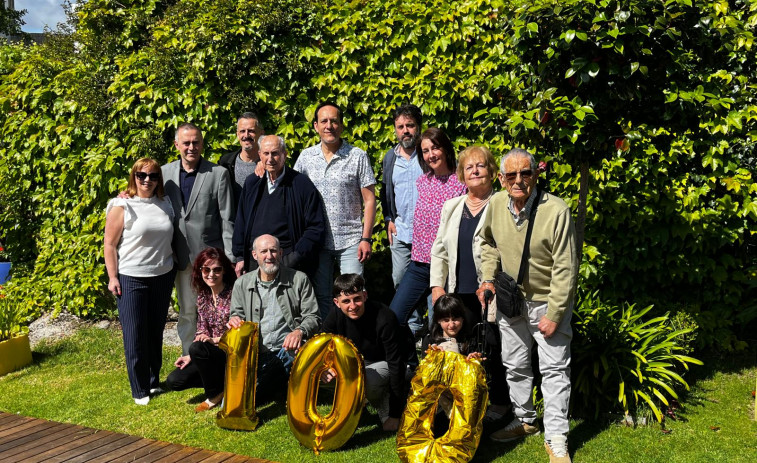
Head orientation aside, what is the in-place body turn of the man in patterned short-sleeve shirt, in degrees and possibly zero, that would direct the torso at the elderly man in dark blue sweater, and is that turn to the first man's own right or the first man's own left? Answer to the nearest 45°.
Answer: approximately 90° to the first man's own right

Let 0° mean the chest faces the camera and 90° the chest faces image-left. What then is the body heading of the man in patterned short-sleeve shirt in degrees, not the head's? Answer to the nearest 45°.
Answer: approximately 0°

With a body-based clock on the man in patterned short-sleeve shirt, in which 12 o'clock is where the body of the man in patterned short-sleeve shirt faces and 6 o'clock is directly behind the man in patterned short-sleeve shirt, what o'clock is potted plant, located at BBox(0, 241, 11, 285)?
The potted plant is roughly at 4 o'clock from the man in patterned short-sleeve shirt.

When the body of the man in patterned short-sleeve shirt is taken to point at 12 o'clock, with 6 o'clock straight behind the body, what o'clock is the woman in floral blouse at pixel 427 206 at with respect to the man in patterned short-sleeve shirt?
The woman in floral blouse is roughly at 10 o'clock from the man in patterned short-sleeve shirt.

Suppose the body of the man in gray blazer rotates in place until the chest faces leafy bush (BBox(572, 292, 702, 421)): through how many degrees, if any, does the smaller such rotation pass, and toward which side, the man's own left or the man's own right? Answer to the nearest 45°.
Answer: approximately 45° to the man's own left

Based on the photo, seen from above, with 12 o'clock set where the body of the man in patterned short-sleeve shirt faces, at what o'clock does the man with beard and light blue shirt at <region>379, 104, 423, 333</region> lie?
The man with beard and light blue shirt is roughly at 9 o'clock from the man in patterned short-sleeve shirt.

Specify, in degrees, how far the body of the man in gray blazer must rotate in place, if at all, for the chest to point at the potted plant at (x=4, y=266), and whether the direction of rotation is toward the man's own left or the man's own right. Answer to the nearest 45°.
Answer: approximately 135° to the man's own right

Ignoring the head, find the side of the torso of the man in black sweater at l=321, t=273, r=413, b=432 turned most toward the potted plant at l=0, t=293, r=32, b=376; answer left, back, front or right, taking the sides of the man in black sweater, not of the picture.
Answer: right
